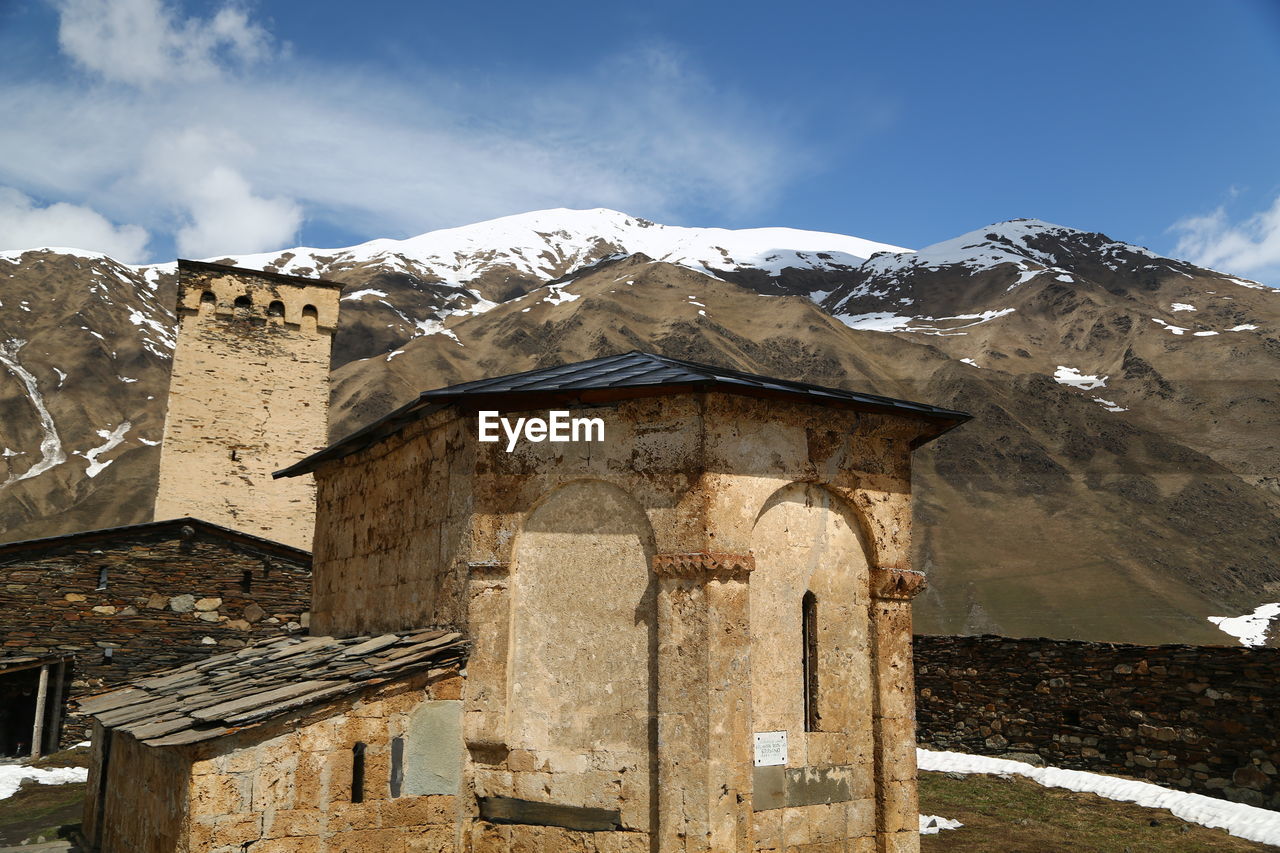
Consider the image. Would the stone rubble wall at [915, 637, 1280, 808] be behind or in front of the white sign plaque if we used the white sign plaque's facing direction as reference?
behind

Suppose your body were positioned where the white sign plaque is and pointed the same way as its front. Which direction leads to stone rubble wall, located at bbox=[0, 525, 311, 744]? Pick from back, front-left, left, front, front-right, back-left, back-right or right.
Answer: back-right

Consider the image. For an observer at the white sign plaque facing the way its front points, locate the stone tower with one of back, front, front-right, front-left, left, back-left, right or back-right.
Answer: back-right

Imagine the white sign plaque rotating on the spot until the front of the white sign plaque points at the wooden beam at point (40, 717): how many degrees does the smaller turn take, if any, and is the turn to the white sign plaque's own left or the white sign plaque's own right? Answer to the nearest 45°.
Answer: approximately 135° to the white sign plaque's own right
